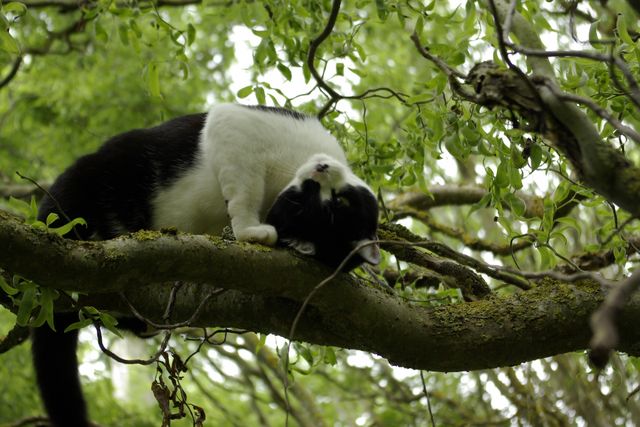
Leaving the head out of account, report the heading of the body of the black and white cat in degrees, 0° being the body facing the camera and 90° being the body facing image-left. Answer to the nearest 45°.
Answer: approximately 270°
